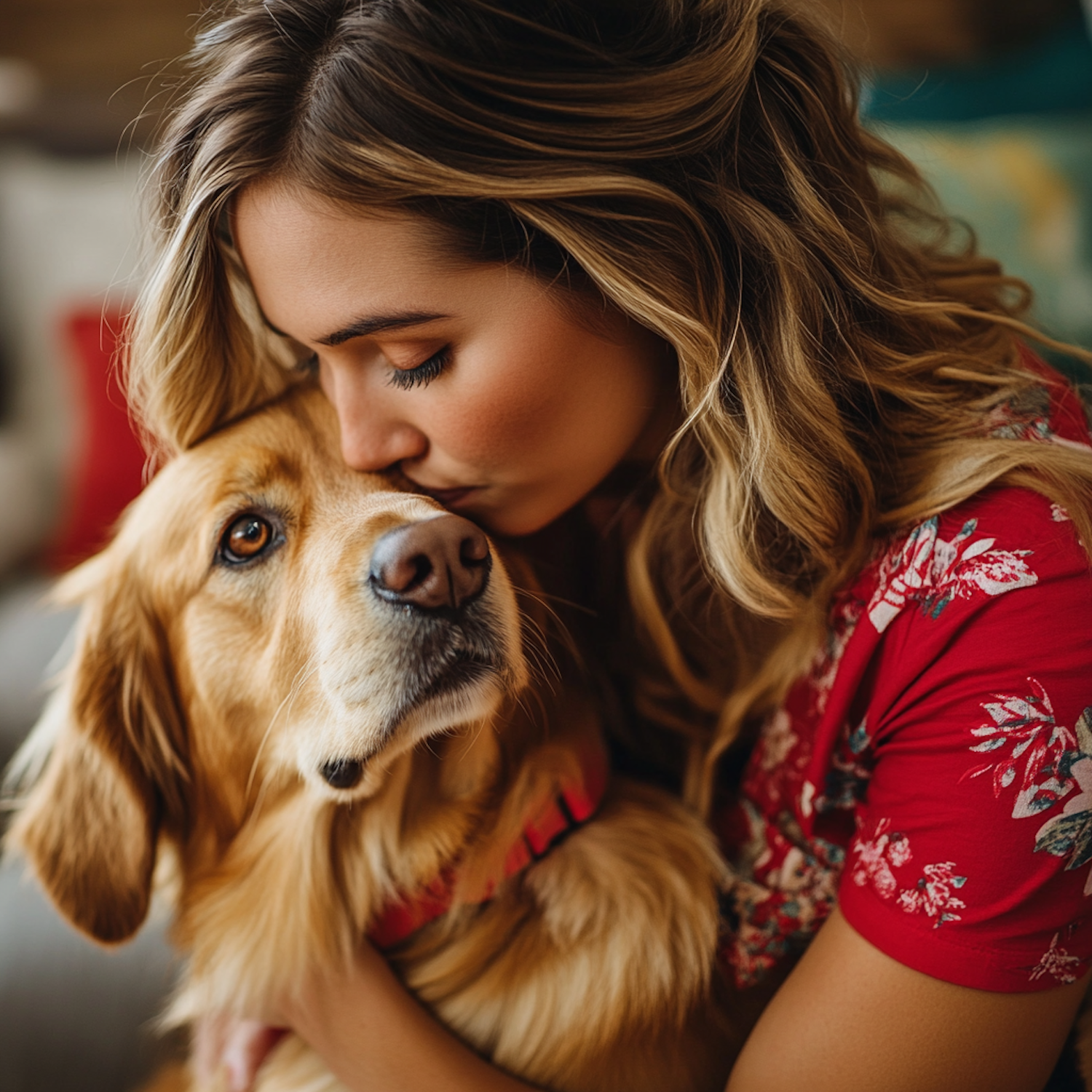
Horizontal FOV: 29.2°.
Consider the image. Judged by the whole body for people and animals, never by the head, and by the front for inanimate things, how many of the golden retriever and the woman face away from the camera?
0

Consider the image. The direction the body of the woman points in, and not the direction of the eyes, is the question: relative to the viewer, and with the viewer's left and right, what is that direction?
facing the viewer and to the left of the viewer

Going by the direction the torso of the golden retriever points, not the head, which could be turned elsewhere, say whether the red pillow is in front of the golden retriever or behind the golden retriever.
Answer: behind

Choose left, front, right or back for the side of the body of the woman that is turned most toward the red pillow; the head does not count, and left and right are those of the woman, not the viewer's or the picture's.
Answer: right
